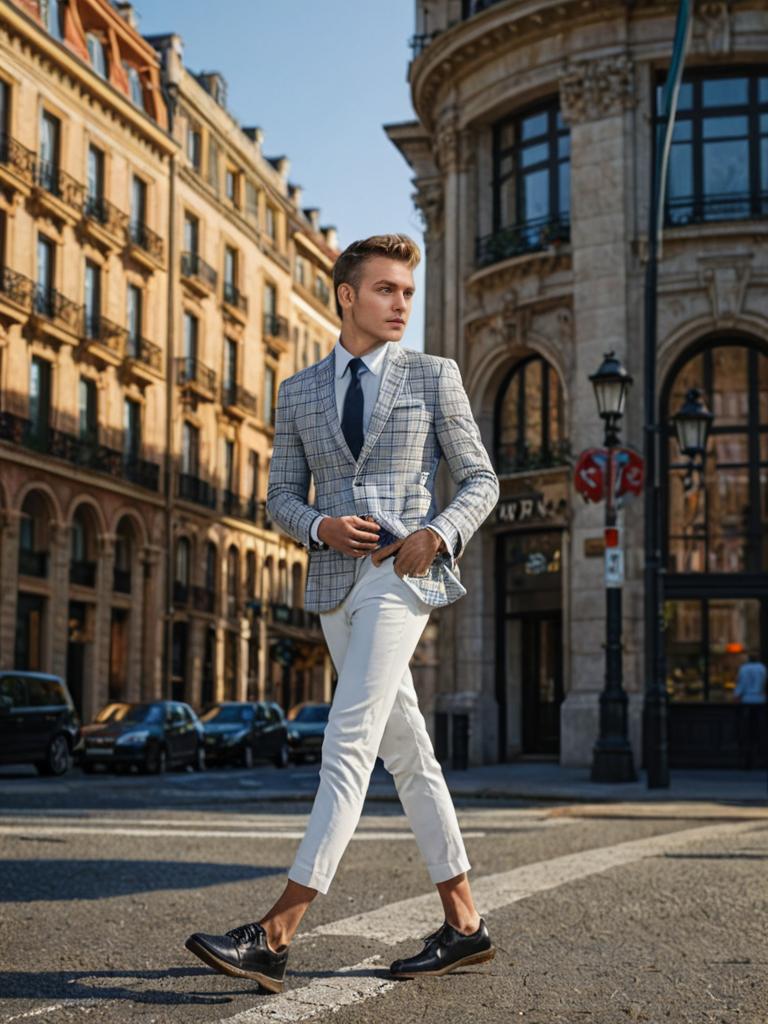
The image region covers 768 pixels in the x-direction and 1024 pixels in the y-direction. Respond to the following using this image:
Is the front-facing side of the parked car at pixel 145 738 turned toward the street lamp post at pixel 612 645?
no

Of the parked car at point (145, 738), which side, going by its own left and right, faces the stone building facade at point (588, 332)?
left

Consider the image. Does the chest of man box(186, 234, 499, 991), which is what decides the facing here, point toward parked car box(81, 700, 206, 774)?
no

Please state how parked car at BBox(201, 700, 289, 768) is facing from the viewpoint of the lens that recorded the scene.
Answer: facing the viewer and to the left of the viewer

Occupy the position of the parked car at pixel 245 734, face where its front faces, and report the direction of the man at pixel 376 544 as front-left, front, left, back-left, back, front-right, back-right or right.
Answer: front-left

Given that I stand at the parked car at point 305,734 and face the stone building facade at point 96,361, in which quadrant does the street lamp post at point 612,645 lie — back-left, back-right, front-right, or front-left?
back-left

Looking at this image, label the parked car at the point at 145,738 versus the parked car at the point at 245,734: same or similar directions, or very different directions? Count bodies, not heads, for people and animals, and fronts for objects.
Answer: same or similar directions

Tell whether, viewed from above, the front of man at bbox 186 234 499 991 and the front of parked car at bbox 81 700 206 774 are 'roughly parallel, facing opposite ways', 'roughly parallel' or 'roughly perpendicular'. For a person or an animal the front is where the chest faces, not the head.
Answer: roughly parallel

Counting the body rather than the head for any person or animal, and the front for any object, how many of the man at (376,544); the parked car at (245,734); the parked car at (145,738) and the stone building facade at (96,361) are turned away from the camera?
0

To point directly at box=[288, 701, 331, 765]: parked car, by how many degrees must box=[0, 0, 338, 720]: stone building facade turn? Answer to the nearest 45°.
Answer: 0° — it already faces it

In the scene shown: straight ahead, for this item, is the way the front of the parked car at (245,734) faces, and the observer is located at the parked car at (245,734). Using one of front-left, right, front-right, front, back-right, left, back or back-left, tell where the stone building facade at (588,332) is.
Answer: left

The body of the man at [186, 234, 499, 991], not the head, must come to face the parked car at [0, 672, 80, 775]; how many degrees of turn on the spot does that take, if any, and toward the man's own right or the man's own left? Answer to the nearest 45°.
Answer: approximately 135° to the man's own right

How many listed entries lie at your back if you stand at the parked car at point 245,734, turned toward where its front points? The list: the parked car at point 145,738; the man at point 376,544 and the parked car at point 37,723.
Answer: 0

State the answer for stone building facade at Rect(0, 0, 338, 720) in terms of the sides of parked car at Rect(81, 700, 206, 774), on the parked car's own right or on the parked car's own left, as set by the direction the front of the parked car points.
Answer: on the parked car's own right

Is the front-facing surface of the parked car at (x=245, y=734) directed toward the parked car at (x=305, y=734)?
no

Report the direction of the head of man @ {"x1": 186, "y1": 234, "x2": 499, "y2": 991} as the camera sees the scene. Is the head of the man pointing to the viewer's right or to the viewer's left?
to the viewer's right

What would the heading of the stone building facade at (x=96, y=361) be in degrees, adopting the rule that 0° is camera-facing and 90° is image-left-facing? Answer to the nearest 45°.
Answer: approximately 315°

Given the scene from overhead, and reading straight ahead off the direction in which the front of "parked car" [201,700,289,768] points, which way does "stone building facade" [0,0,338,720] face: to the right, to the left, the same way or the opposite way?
to the left
